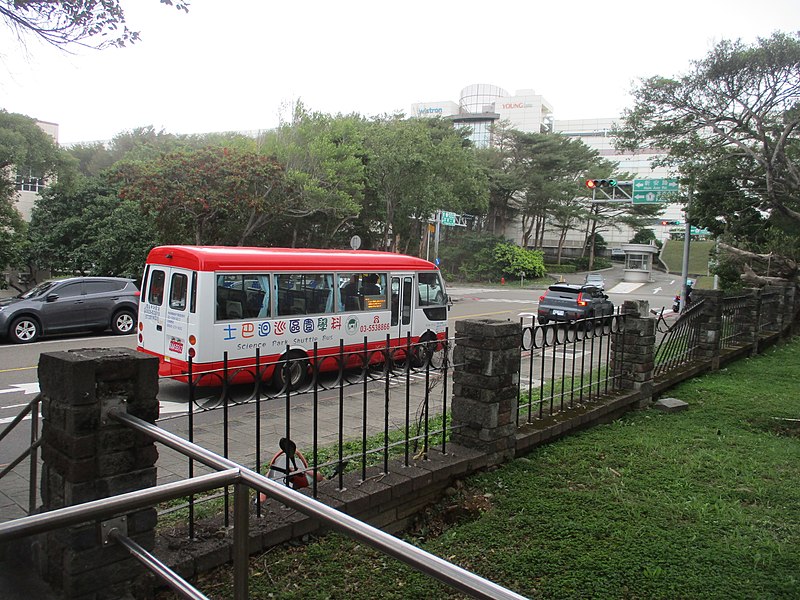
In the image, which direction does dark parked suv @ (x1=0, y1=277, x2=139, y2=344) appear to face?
to the viewer's left

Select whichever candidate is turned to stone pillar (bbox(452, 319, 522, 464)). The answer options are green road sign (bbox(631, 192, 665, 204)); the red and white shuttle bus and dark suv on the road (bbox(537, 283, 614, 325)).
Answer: the green road sign

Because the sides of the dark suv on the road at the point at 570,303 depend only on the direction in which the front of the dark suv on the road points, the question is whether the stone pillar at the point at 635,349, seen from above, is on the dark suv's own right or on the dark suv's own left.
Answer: on the dark suv's own right

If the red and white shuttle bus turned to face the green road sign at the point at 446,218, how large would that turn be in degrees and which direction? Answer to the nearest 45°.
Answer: approximately 45° to its left

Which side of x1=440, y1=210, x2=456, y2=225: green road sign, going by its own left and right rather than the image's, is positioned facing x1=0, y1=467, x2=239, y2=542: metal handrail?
front

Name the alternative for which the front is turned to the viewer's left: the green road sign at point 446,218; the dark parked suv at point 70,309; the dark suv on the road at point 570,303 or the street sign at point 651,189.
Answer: the dark parked suv at point 70,309

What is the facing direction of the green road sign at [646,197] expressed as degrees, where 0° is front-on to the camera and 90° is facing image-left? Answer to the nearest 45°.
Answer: approximately 0°

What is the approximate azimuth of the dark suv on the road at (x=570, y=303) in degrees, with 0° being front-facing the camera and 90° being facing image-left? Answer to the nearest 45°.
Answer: approximately 225°

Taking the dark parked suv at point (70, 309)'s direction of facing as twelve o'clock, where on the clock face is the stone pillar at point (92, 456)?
The stone pillar is roughly at 9 o'clock from the dark parked suv.

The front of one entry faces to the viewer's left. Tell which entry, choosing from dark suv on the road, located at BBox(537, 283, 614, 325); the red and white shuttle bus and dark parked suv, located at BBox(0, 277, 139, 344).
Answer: dark parked suv, located at BBox(0, 277, 139, 344)

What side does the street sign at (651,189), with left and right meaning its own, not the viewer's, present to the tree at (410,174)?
right
